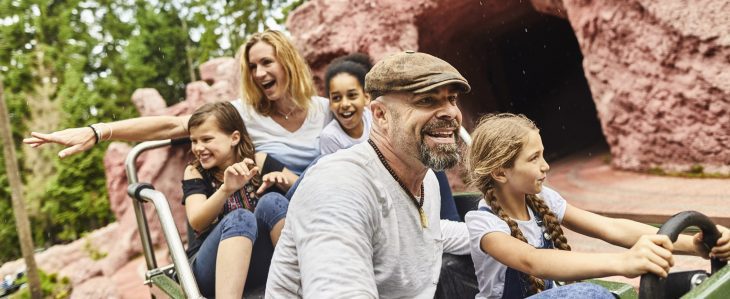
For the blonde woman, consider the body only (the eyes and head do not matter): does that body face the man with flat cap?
yes

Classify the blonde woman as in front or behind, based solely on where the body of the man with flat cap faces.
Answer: behind

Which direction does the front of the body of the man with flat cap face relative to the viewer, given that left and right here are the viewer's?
facing the viewer and to the right of the viewer

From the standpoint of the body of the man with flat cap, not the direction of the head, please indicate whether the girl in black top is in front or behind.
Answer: behind

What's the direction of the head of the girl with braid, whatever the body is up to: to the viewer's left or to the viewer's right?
to the viewer's right

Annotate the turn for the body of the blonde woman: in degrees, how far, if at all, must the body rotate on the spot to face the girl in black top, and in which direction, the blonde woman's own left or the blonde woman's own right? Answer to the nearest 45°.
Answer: approximately 45° to the blonde woman's own right

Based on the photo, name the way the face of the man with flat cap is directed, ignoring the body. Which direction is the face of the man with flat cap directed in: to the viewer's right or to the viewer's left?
to the viewer's right

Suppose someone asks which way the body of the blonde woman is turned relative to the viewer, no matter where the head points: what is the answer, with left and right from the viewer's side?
facing the viewer
